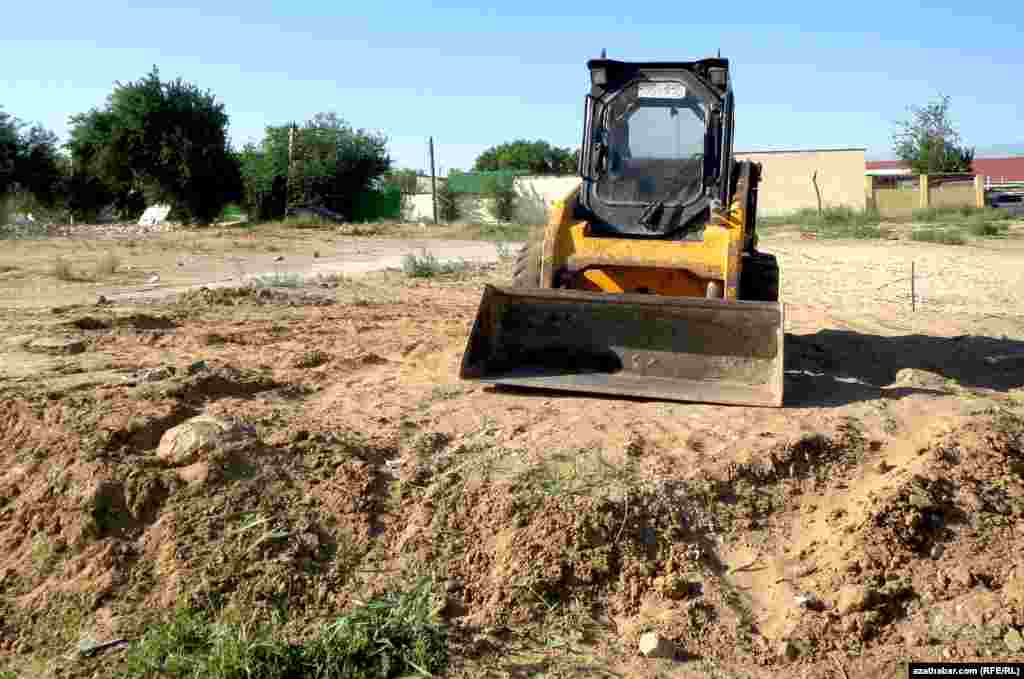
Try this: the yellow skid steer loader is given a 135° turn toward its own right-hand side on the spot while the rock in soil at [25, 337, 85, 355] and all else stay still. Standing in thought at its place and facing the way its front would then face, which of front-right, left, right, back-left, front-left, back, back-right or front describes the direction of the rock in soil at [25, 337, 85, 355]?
front-left

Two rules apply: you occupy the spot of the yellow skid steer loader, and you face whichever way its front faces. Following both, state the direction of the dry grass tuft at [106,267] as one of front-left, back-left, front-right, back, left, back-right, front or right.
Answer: back-right

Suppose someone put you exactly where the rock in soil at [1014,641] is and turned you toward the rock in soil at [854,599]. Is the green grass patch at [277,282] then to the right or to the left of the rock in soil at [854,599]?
right

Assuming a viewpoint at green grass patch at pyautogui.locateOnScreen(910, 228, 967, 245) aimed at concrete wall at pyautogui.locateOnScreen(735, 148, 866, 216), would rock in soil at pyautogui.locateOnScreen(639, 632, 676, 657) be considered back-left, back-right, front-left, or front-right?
back-left

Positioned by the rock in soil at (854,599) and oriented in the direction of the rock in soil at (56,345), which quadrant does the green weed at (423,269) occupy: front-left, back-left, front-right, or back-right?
front-right

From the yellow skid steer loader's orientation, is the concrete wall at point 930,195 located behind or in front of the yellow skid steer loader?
behind

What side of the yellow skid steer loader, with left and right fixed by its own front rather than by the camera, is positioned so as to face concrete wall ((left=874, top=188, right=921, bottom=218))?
back

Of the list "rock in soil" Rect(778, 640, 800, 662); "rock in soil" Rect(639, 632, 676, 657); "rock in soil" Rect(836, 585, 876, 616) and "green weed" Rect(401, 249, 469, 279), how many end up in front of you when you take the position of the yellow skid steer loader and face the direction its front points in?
3

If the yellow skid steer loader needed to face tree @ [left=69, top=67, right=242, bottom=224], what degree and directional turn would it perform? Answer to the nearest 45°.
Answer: approximately 135° to its right

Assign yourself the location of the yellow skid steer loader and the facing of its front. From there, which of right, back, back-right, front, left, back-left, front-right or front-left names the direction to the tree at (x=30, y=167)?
back-right

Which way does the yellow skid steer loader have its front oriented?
toward the camera

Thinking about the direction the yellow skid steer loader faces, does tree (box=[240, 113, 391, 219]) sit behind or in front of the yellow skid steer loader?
behind

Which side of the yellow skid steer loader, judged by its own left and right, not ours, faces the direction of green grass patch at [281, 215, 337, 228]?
back

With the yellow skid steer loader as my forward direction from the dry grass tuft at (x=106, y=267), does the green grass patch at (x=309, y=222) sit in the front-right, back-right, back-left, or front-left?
back-left

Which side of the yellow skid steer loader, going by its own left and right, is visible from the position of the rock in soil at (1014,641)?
front

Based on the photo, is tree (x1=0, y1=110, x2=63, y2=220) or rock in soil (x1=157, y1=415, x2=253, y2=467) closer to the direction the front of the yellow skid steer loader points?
the rock in soil

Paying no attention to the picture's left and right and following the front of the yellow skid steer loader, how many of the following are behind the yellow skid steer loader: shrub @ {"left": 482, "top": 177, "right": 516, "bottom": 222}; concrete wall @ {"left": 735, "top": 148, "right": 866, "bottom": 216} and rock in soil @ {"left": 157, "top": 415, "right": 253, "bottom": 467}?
2
